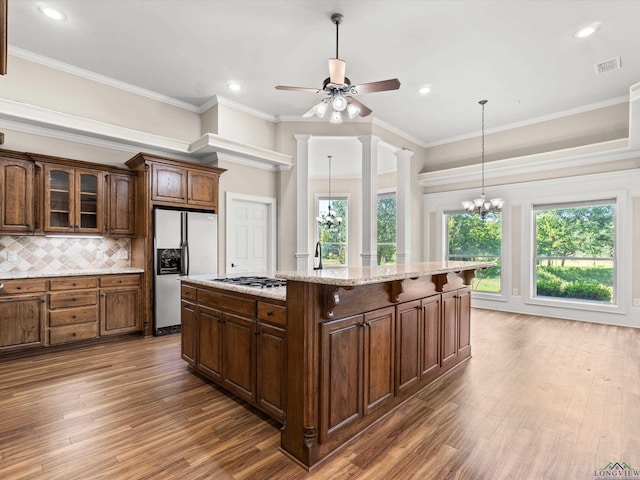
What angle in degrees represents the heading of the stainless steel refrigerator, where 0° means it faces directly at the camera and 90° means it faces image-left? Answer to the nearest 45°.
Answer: approximately 315°

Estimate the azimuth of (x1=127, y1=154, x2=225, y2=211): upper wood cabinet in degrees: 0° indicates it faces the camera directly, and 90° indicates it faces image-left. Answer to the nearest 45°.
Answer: approximately 315°

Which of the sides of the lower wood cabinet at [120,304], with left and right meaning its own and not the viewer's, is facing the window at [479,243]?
left

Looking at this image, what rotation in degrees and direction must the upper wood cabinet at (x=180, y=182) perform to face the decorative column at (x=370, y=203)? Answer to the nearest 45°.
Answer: approximately 45° to its left

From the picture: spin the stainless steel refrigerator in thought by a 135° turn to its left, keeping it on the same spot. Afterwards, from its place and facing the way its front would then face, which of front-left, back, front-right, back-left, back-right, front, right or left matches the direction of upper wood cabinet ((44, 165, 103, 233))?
left
